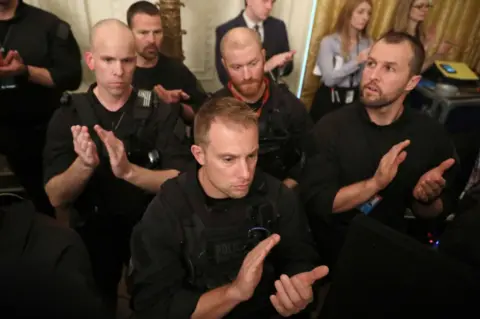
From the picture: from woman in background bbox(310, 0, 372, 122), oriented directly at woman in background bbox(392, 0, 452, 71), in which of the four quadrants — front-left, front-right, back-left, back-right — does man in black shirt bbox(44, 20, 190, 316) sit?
back-right

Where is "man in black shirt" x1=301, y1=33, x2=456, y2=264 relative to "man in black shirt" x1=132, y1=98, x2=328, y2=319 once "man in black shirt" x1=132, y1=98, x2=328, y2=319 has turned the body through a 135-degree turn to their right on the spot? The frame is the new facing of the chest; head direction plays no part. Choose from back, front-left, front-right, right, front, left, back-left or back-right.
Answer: back-right

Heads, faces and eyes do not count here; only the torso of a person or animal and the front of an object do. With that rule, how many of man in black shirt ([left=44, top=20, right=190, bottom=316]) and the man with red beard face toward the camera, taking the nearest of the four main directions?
2

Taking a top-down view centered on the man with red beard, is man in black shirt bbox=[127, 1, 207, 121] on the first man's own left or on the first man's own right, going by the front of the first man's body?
on the first man's own right

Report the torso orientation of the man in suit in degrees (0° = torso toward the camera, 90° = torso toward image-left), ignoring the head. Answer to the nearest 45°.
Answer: approximately 315°

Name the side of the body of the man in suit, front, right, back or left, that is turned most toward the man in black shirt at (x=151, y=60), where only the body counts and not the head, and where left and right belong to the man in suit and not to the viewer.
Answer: right

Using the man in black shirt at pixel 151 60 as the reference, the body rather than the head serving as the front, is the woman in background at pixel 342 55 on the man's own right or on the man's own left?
on the man's own left

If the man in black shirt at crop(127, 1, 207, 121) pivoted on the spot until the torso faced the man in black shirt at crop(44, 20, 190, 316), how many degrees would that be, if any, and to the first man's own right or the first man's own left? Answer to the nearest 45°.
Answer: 0° — they already face them

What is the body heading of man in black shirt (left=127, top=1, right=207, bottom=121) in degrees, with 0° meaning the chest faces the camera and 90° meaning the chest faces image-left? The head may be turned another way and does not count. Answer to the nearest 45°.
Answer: approximately 0°

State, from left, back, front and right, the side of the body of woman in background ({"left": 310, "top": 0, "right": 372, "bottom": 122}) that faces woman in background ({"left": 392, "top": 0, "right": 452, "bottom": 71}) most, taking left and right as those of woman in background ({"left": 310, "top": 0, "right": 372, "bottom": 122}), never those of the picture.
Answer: left

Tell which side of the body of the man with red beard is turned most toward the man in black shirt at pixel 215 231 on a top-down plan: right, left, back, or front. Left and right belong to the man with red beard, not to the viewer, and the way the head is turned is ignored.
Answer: front
